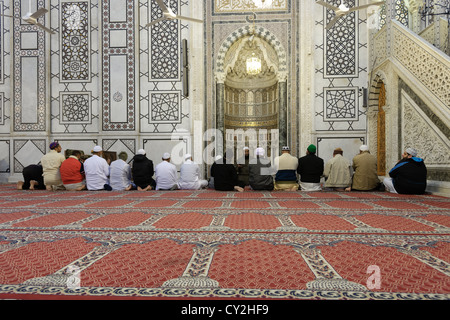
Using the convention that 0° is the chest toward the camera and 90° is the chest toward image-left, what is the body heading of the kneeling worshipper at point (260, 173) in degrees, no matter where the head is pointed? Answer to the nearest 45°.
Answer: approximately 180°

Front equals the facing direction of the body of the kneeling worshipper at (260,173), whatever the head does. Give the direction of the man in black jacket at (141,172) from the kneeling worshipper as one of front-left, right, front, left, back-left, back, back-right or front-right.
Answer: left

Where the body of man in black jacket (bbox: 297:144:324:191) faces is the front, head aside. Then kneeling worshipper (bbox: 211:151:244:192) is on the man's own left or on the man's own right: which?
on the man's own left

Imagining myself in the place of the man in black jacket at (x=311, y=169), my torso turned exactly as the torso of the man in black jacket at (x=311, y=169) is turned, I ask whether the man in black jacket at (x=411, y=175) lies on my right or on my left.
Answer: on my right

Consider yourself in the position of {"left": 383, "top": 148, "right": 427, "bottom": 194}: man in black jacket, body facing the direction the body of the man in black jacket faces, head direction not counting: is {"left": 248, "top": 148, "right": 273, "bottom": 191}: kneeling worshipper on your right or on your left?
on your left

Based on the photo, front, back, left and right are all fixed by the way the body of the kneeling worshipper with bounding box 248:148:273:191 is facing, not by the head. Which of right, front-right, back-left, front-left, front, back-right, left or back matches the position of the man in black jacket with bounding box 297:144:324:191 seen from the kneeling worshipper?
right

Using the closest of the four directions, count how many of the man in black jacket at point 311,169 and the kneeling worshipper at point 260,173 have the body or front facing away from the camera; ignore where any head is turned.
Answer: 2

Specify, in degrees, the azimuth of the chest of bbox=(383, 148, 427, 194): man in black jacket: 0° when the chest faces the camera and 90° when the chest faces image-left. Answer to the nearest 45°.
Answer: approximately 135°

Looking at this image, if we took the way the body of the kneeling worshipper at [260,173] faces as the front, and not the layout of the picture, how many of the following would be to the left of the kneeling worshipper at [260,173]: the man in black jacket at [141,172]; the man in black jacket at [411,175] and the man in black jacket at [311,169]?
1

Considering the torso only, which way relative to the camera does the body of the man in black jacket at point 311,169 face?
away from the camera
